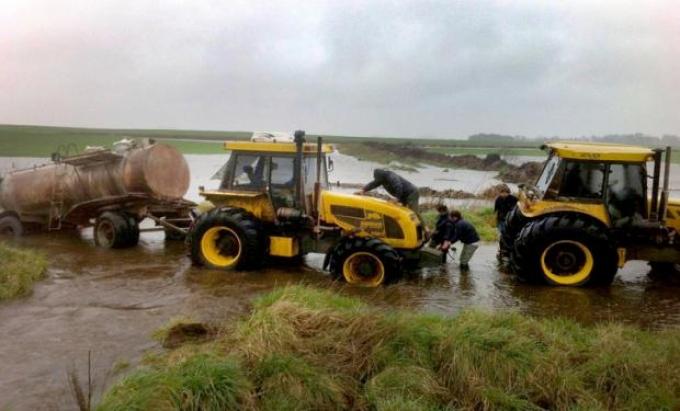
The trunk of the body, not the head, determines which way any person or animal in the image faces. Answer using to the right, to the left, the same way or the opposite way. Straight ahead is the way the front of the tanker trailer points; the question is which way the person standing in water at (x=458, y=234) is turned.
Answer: the opposite way

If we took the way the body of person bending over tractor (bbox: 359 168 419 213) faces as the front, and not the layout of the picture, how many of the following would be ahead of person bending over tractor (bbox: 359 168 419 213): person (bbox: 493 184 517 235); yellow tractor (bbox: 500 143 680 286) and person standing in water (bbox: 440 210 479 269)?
0

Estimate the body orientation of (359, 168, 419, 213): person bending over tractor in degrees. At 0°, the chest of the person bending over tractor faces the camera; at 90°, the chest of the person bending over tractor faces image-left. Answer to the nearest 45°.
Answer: approximately 90°

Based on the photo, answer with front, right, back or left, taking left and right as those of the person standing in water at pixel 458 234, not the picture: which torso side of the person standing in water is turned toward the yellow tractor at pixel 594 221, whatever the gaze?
back

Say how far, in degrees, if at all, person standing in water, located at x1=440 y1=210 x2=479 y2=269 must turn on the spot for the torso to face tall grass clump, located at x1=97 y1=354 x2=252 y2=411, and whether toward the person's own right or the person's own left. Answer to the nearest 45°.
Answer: approximately 90° to the person's own left

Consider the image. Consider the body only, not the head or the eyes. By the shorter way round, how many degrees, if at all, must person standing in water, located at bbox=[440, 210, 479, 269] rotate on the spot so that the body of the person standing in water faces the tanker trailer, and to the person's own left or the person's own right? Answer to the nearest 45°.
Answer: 0° — they already face it

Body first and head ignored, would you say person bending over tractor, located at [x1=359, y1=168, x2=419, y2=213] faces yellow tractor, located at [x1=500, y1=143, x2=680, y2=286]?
no

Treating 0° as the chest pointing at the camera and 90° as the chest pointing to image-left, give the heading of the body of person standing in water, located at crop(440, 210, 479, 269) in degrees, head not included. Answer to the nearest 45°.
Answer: approximately 90°

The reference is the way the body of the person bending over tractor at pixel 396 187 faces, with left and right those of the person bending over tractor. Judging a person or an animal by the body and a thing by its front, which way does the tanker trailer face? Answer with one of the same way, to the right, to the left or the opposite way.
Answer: the opposite way
